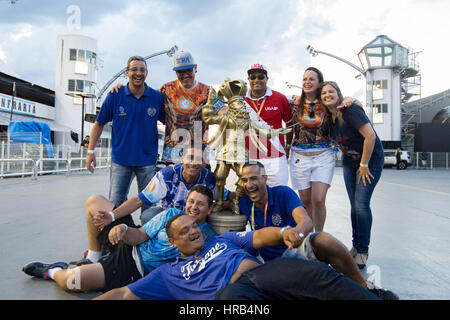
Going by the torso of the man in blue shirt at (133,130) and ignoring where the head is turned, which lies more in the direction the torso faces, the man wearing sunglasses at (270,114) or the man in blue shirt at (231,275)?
the man in blue shirt

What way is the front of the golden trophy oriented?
toward the camera

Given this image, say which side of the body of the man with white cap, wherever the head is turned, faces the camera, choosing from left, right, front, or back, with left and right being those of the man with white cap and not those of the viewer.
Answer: front

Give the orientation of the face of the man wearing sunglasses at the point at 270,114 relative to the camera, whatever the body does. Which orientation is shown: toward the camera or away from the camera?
toward the camera

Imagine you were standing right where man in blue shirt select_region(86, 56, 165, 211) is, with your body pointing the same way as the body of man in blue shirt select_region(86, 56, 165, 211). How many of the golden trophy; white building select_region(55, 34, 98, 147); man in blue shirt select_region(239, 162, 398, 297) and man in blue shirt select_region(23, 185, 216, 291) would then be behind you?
1

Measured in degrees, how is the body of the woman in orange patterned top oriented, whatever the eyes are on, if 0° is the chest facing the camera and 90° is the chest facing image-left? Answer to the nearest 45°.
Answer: approximately 0°

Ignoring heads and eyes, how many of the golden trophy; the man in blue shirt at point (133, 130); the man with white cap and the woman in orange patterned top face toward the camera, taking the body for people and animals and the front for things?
4

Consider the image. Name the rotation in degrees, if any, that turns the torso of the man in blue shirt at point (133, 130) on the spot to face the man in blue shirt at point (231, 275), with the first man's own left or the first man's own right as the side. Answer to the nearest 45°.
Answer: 0° — they already face them

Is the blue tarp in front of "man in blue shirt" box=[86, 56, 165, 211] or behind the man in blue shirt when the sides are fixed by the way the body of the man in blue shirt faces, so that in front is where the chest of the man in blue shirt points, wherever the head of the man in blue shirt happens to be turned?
behind

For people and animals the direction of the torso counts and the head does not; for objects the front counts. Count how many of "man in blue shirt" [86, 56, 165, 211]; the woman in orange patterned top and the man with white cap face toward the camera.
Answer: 3

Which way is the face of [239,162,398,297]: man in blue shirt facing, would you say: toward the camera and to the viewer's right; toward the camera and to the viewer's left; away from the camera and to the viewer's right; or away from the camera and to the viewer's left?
toward the camera and to the viewer's left

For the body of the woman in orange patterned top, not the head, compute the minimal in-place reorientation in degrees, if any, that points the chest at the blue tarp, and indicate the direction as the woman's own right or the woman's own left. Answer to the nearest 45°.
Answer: approximately 135° to the woman's own right
